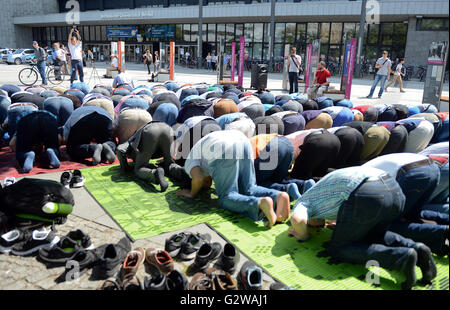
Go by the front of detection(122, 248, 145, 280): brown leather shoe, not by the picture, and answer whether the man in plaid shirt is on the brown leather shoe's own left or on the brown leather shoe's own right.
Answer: on the brown leather shoe's own left

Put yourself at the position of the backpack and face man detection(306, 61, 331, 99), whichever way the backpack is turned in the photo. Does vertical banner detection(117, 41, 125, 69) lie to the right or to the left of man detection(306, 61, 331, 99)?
left

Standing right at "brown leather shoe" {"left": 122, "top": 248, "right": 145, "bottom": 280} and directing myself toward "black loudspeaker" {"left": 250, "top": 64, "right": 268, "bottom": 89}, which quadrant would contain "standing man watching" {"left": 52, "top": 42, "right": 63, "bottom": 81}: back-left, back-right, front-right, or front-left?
front-left

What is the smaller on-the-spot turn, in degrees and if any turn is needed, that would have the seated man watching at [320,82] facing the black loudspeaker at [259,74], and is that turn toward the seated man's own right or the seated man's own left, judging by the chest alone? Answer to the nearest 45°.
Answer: approximately 90° to the seated man's own right

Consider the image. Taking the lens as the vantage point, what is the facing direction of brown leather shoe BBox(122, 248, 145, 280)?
facing the viewer and to the left of the viewer
